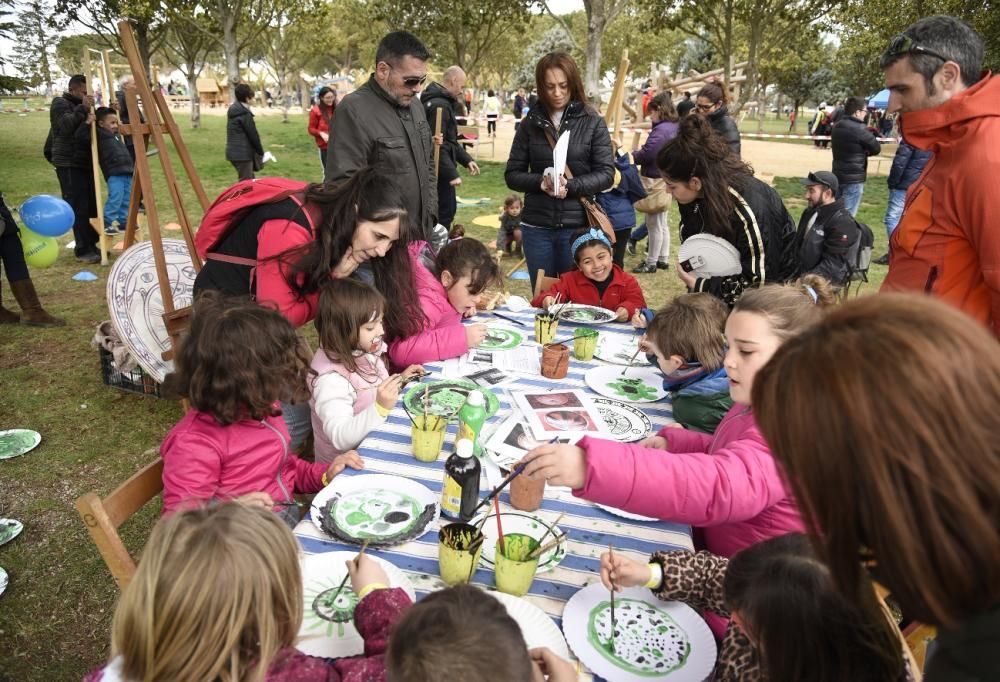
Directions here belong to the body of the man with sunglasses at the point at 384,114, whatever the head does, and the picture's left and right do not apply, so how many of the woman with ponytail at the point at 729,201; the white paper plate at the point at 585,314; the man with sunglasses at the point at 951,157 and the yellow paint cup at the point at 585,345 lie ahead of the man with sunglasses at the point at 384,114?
4

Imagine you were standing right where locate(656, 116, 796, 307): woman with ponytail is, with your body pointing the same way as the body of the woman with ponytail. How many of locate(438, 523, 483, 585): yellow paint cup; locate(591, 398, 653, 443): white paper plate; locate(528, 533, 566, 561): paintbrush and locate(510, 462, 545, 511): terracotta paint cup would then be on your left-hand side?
4

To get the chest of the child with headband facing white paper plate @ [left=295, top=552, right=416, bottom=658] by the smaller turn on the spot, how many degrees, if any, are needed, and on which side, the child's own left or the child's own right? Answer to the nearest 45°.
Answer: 0° — they already face it

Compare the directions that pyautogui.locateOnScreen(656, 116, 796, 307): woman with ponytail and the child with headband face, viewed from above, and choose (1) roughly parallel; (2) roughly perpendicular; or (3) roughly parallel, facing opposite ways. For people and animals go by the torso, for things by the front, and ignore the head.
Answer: roughly perpendicular

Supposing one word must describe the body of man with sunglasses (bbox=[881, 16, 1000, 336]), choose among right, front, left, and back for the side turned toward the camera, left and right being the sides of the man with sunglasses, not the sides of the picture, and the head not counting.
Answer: left

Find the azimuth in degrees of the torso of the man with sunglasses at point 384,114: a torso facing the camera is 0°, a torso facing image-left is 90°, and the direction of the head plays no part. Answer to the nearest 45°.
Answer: approximately 315°

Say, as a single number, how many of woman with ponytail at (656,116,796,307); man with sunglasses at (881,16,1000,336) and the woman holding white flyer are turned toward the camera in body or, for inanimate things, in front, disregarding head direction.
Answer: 1

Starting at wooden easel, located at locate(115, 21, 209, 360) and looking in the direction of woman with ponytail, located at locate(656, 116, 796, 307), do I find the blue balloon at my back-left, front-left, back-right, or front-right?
back-left

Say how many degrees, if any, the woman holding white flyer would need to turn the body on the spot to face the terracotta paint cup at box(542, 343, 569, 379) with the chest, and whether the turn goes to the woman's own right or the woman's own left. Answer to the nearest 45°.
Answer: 0° — they already face it

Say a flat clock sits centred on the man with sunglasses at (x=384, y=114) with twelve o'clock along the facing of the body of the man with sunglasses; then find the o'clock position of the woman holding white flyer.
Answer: The woman holding white flyer is roughly at 10 o'clock from the man with sunglasses.

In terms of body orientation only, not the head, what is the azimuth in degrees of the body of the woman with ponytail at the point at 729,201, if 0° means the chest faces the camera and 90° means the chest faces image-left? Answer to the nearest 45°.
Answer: approximately 90°

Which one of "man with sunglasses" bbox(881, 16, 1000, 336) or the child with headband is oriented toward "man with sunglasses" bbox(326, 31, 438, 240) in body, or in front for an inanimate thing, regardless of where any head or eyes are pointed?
"man with sunglasses" bbox(881, 16, 1000, 336)

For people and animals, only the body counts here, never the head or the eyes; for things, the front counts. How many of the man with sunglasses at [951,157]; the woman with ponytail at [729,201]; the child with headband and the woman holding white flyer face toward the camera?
2
